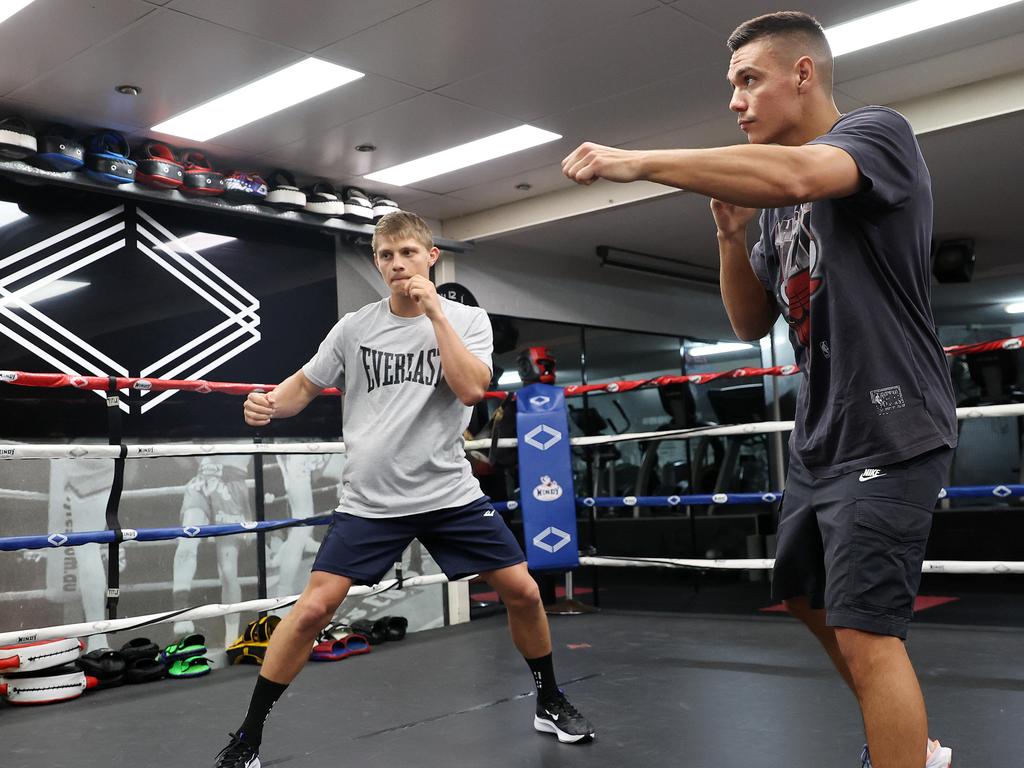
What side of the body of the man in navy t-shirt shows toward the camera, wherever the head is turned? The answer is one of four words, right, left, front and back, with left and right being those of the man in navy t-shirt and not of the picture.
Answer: left

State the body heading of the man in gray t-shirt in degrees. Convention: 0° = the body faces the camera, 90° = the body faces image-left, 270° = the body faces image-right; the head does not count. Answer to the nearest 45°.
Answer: approximately 0°

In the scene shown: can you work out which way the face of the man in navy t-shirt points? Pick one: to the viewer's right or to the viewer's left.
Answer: to the viewer's left

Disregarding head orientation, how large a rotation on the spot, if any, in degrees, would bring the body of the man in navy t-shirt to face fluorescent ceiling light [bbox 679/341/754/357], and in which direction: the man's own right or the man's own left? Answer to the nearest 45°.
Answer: approximately 90° to the man's own right

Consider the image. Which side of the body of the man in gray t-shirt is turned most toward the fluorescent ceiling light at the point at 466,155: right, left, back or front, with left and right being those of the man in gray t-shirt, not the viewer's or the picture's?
back

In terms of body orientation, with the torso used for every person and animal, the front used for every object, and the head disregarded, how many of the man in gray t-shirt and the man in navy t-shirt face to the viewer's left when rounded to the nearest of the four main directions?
1

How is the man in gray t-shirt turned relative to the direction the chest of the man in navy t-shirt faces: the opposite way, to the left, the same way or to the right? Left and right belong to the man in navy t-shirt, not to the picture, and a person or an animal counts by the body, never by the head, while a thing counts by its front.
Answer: to the left

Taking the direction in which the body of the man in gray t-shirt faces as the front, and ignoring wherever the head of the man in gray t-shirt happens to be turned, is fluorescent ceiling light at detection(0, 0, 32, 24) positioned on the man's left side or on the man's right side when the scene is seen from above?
on the man's right side
